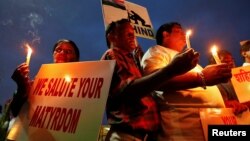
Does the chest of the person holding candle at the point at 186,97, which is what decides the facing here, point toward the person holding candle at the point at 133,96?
no
